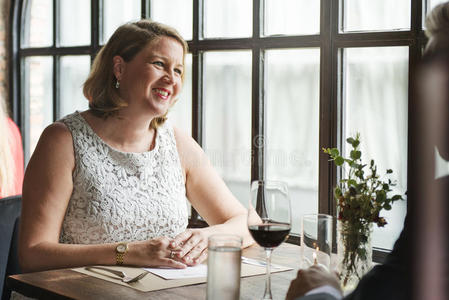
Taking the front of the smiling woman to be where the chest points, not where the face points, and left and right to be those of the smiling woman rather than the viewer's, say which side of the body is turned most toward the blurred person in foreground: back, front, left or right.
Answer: front

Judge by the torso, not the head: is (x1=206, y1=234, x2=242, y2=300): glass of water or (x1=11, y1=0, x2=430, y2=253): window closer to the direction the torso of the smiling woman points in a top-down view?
the glass of water

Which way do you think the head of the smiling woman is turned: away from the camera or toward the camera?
toward the camera

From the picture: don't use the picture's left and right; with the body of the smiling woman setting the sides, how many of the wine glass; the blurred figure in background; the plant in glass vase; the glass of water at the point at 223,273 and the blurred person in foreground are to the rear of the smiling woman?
1

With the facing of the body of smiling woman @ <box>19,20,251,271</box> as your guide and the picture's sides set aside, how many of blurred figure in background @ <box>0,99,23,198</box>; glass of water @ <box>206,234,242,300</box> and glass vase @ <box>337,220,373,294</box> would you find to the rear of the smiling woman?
1

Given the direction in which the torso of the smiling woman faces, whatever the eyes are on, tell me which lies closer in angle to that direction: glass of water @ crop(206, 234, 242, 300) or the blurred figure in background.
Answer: the glass of water

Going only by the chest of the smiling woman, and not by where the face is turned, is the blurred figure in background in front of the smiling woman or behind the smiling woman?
behind

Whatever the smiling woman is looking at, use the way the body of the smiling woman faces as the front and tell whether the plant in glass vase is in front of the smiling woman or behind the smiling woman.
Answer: in front

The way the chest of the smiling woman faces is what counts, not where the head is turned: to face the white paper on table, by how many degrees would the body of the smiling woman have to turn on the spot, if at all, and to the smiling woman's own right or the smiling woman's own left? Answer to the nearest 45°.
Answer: approximately 45° to the smiling woman's own right

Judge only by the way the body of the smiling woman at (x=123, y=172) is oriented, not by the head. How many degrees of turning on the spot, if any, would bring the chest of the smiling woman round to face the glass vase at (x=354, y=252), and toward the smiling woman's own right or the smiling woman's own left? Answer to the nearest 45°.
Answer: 0° — they already face it

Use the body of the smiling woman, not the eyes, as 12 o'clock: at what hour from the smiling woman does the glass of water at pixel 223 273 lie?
The glass of water is roughly at 1 o'clock from the smiling woman.

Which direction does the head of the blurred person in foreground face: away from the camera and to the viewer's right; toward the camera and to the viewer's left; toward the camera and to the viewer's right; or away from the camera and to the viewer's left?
away from the camera and to the viewer's left

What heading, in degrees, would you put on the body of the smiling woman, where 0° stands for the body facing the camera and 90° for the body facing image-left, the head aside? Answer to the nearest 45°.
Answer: approximately 315°
